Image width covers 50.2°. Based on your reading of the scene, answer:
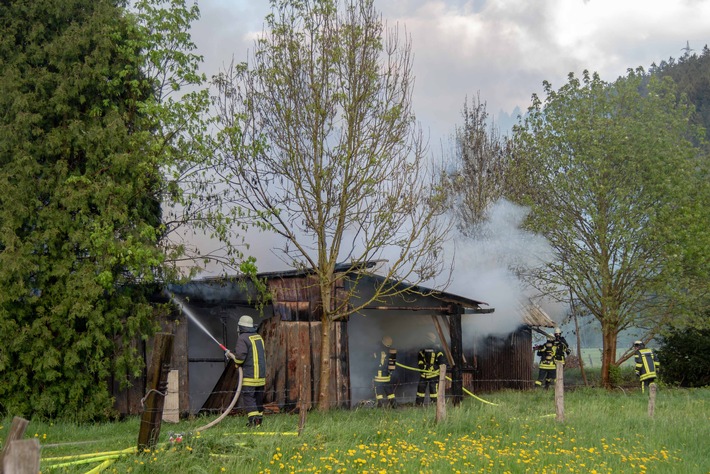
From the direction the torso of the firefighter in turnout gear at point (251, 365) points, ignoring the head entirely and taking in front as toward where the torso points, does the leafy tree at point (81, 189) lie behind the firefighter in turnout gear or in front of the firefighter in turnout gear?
in front

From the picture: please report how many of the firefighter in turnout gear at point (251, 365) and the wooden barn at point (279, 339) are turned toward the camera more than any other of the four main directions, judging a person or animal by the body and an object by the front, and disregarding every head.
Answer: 1

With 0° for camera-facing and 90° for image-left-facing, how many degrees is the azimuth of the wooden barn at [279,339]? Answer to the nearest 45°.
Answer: approximately 0°

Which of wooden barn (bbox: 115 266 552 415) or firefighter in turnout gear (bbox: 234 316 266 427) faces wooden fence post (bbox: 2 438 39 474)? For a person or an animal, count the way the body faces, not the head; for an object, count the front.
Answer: the wooden barn

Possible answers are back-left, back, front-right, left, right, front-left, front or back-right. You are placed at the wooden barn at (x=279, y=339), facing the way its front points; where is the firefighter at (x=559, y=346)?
back-left

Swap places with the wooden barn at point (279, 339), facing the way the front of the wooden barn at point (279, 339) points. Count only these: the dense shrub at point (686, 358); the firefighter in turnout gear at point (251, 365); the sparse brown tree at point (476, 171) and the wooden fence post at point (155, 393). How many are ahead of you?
2

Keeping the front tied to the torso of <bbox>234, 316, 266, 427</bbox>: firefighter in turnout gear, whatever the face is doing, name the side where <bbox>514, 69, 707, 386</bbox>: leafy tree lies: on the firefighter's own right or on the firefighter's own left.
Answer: on the firefighter's own right

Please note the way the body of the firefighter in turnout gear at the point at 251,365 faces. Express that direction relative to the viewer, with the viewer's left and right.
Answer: facing away from the viewer and to the left of the viewer

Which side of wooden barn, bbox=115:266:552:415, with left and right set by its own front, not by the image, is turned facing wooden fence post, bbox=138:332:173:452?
front

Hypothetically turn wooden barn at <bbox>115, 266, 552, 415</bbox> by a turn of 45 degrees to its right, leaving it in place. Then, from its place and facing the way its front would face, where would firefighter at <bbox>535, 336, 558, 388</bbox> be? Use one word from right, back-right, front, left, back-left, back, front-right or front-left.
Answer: back
